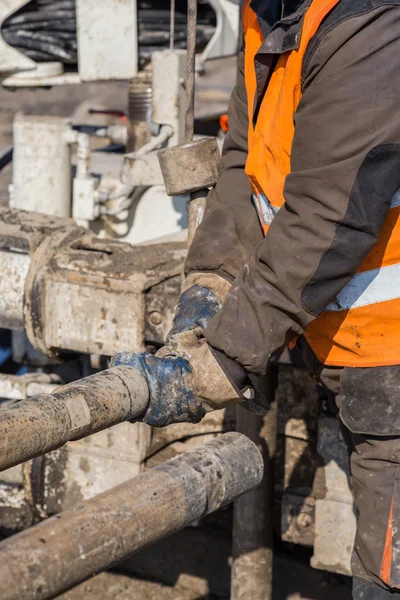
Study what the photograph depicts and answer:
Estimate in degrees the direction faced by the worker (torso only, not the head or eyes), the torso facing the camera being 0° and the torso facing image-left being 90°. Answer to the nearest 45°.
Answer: approximately 45°

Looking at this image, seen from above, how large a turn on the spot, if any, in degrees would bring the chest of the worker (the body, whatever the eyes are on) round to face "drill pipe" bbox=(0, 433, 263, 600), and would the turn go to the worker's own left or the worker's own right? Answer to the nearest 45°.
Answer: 0° — they already face it

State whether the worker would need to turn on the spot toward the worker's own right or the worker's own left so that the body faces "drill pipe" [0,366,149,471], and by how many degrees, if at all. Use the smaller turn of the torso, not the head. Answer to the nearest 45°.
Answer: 0° — they already face it
